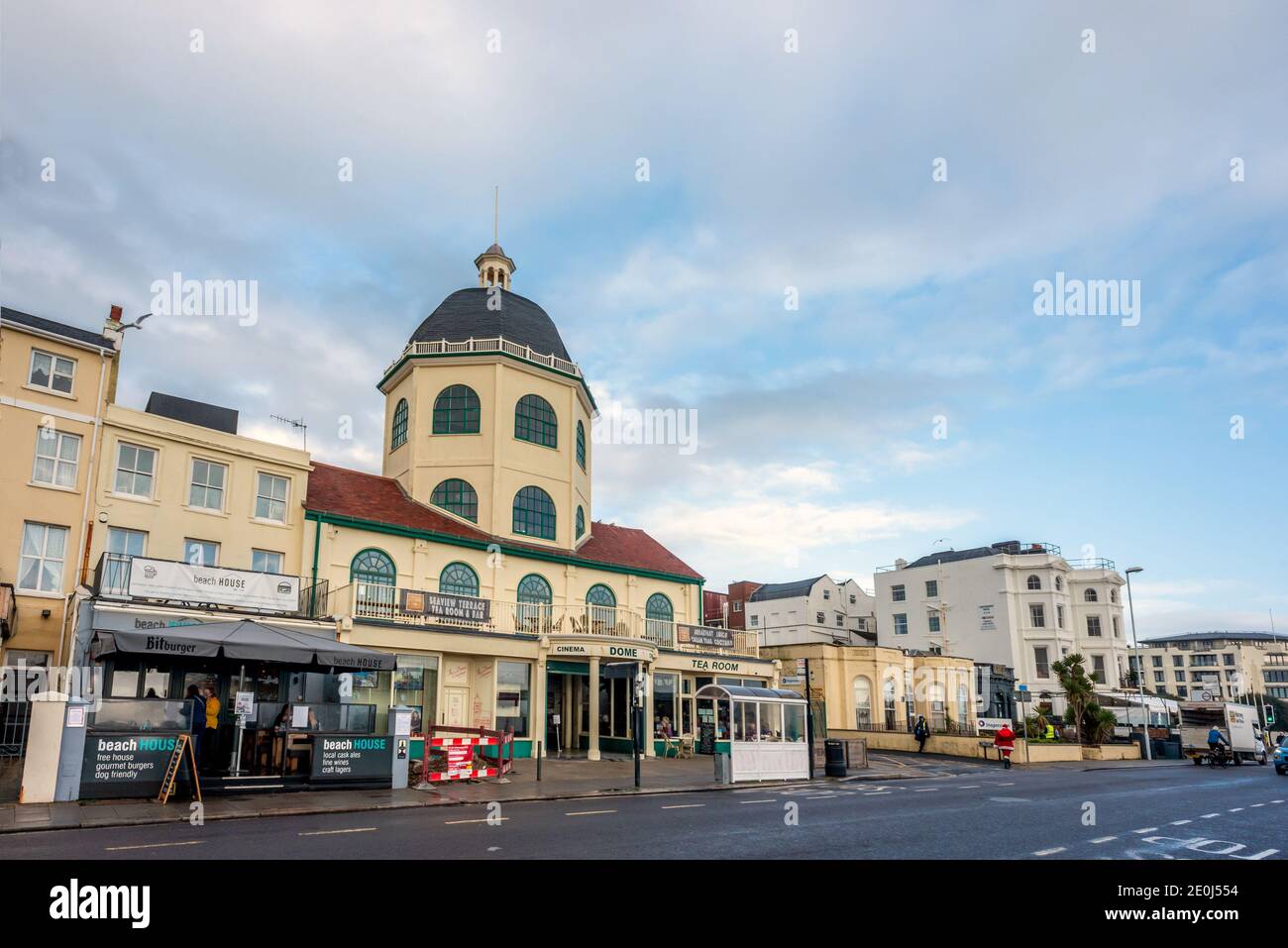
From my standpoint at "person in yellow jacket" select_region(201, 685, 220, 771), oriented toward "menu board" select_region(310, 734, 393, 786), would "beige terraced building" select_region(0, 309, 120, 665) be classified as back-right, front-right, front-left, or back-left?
back-left

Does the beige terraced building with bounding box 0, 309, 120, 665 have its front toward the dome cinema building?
no

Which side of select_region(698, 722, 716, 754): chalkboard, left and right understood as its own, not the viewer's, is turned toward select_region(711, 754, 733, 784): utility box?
front

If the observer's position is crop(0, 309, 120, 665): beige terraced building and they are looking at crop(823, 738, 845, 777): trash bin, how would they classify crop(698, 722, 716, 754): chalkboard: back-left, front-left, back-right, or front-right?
front-left

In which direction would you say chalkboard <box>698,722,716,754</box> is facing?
toward the camera

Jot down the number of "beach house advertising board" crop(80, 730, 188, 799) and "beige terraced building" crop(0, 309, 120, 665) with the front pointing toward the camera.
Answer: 2

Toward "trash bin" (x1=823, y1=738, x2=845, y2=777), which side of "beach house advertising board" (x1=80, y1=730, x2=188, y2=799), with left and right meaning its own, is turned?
left

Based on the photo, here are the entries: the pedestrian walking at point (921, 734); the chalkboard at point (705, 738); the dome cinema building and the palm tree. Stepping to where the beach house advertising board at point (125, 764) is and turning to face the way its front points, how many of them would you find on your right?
0

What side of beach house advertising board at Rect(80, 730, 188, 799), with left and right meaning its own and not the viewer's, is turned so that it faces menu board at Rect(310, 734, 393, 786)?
left

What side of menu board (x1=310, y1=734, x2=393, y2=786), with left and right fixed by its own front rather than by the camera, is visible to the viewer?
front

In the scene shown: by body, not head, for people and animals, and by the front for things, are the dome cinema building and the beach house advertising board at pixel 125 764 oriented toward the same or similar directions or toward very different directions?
same or similar directions

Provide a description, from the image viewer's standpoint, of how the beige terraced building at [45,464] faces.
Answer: facing the viewer

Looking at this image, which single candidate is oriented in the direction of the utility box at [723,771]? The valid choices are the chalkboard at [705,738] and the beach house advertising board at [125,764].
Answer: the chalkboard

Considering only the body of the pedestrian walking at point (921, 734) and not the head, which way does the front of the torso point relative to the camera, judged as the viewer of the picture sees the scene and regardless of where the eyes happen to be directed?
toward the camera

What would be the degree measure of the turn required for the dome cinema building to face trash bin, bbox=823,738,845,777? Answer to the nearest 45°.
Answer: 0° — it already faces it
